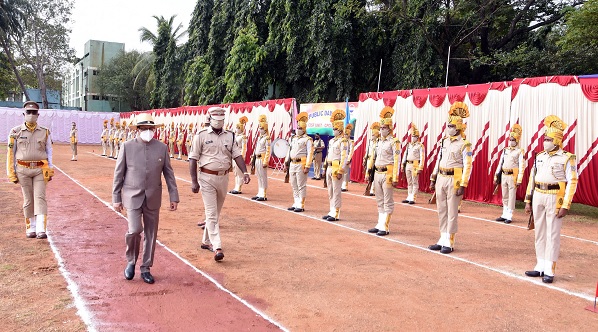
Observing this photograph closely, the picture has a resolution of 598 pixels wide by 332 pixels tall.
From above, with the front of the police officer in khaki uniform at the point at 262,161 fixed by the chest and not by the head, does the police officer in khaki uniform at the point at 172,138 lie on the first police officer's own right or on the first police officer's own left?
on the first police officer's own right

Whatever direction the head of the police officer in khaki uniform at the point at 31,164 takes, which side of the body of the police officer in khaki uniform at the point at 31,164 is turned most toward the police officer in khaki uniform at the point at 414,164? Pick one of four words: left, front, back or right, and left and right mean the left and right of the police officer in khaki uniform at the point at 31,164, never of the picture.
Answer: left

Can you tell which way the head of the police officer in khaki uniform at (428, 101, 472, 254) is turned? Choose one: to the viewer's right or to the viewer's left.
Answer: to the viewer's left

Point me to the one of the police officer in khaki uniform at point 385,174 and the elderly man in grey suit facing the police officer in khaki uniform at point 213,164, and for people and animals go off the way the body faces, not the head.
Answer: the police officer in khaki uniform at point 385,174

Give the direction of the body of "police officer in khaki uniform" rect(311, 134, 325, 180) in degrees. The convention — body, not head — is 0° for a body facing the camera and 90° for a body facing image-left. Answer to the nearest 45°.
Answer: approximately 45°

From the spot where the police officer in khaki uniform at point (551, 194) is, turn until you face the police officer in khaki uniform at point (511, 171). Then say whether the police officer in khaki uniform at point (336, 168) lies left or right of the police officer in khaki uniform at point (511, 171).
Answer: left

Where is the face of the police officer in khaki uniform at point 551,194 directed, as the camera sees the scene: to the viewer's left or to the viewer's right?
to the viewer's left

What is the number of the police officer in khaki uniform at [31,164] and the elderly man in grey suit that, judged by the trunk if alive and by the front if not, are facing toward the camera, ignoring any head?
2

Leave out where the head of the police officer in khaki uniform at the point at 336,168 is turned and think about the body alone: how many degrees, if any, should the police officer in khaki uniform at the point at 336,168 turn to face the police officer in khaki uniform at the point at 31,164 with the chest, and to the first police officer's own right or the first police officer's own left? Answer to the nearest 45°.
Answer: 0° — they already face them

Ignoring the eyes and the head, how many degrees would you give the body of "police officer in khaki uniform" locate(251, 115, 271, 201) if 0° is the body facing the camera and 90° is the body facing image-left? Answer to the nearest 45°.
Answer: approximately 45°

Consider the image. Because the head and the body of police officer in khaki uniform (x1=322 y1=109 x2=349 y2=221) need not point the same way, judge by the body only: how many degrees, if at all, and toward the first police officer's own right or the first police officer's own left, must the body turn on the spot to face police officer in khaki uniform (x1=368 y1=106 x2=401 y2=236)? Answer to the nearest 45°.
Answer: approximately 90° to the first police officer's own left
